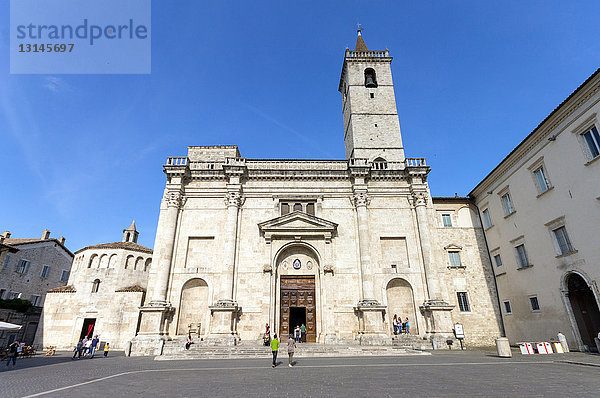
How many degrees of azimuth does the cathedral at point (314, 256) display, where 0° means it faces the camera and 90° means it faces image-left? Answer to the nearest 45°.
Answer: approximately 0°

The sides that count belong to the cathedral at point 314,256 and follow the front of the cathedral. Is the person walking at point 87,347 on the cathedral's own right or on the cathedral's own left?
on the cathedral's own right

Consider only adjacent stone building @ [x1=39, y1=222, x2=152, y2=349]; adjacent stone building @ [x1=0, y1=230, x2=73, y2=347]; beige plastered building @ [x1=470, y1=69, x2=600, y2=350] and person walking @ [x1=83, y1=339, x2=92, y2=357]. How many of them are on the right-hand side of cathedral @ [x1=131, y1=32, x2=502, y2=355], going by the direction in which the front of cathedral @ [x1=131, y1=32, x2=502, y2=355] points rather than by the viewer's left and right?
3

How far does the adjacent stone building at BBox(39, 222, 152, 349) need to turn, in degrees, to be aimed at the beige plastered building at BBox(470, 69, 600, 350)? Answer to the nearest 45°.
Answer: approximately 45° to its left

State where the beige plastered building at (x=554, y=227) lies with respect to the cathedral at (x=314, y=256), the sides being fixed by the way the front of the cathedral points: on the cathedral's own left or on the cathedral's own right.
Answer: on the cathedral's own left

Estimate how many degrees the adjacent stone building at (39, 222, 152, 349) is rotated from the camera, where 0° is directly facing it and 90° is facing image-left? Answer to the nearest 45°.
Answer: approximately 0°

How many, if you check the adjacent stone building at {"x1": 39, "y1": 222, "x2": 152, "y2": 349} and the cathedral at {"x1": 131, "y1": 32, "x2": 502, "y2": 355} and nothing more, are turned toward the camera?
2

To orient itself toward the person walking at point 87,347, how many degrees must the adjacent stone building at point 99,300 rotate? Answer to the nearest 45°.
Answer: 0° — it already faces them
